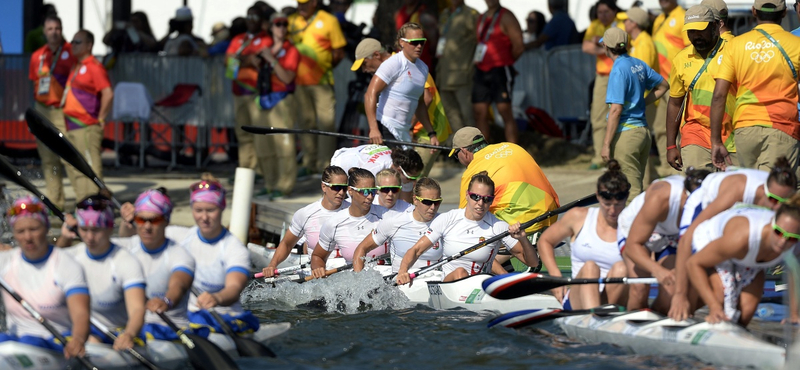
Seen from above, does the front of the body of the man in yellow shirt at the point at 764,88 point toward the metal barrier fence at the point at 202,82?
no

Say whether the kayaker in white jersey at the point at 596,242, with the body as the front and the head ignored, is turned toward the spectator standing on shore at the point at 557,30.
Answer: no

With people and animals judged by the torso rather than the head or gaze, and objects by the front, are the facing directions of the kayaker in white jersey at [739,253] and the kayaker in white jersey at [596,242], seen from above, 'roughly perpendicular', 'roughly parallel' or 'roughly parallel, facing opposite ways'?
roughly parallel

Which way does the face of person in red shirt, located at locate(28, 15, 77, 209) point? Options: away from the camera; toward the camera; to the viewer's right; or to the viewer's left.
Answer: toward the camera

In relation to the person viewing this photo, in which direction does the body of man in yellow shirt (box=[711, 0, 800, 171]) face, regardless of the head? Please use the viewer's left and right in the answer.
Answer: facing away from the viewer

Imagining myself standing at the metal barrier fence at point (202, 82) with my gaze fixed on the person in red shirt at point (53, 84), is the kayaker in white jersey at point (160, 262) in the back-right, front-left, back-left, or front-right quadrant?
front-left

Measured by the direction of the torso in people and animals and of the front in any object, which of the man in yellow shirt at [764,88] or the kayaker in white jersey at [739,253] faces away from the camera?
the man in yellow shirt

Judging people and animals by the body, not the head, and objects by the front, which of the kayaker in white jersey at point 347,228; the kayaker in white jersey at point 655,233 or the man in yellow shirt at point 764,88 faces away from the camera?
the man in yellow shirt

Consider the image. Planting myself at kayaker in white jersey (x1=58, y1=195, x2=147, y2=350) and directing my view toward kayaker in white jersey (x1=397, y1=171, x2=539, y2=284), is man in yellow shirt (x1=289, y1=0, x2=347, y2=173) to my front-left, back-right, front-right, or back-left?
front-left

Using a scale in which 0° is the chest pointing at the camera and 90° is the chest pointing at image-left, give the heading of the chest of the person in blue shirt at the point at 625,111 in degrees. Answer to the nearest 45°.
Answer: approximately 135°

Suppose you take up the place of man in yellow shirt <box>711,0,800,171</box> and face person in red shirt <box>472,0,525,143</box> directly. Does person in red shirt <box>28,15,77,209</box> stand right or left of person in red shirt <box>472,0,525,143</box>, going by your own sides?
left

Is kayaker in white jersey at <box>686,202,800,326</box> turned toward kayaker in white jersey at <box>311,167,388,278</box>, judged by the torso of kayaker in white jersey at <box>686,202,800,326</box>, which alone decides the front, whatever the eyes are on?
no

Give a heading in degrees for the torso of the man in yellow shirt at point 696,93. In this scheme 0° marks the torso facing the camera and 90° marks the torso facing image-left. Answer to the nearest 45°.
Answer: approximately 45°

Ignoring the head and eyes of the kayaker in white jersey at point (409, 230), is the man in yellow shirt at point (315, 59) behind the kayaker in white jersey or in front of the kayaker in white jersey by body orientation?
behind

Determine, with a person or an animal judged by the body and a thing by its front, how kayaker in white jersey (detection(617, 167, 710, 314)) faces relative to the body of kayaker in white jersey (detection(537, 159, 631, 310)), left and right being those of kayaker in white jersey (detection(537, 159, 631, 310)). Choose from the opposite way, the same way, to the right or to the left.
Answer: the same way

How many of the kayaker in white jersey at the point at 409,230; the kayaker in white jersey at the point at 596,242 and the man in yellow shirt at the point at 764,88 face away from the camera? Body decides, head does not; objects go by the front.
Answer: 1
